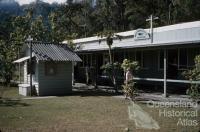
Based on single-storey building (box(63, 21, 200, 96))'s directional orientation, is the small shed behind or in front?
in front

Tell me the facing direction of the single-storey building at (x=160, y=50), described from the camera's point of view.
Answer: facing the viewer and to the left of the viewer

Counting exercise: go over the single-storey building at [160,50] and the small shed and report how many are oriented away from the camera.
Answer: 0
